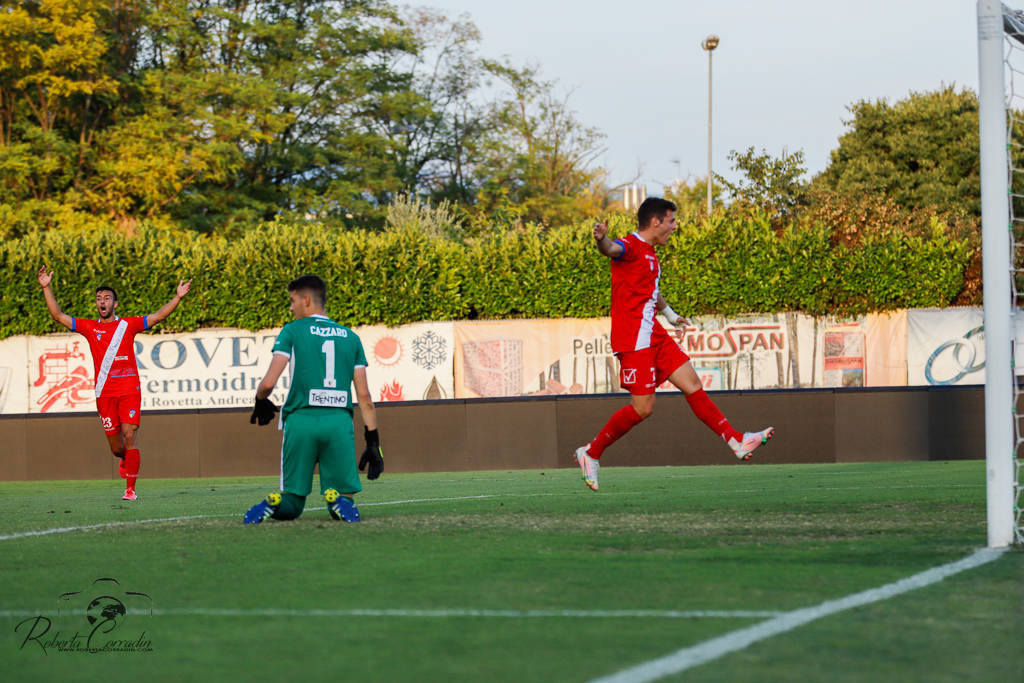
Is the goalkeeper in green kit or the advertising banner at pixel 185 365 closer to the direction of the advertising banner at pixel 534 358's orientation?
the goalkeeper in green kit

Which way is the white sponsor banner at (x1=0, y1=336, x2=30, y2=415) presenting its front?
toward the camera

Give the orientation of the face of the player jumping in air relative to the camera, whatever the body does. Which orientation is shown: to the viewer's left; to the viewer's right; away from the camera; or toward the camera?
to the viewer's right

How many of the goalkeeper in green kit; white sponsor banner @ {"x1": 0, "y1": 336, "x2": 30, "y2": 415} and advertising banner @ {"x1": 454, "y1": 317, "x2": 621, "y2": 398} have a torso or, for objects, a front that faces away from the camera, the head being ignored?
1

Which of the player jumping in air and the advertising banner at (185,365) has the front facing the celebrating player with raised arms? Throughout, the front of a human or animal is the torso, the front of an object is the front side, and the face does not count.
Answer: the advertising banner

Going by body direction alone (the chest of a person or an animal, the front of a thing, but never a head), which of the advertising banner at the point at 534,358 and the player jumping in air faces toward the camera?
the advertising banner

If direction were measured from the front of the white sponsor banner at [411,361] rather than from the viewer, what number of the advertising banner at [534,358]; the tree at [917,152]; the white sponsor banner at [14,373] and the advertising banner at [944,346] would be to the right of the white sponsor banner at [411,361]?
1

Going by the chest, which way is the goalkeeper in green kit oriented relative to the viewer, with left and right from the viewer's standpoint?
facing away from the viewer

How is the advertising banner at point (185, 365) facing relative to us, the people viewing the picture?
facing the viewer

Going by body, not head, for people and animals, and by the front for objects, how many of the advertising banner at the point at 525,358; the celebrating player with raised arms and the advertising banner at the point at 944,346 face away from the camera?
0

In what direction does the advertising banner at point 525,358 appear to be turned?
toward the camera

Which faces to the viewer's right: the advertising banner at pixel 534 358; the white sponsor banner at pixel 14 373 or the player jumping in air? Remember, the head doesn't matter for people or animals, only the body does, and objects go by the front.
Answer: the player jumping in air

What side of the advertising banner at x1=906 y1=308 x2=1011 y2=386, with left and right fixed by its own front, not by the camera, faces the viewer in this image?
front

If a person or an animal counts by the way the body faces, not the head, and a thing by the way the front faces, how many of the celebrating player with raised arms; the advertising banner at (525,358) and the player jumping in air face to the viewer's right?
1

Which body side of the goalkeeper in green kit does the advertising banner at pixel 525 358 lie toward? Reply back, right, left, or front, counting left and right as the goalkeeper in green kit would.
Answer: front
